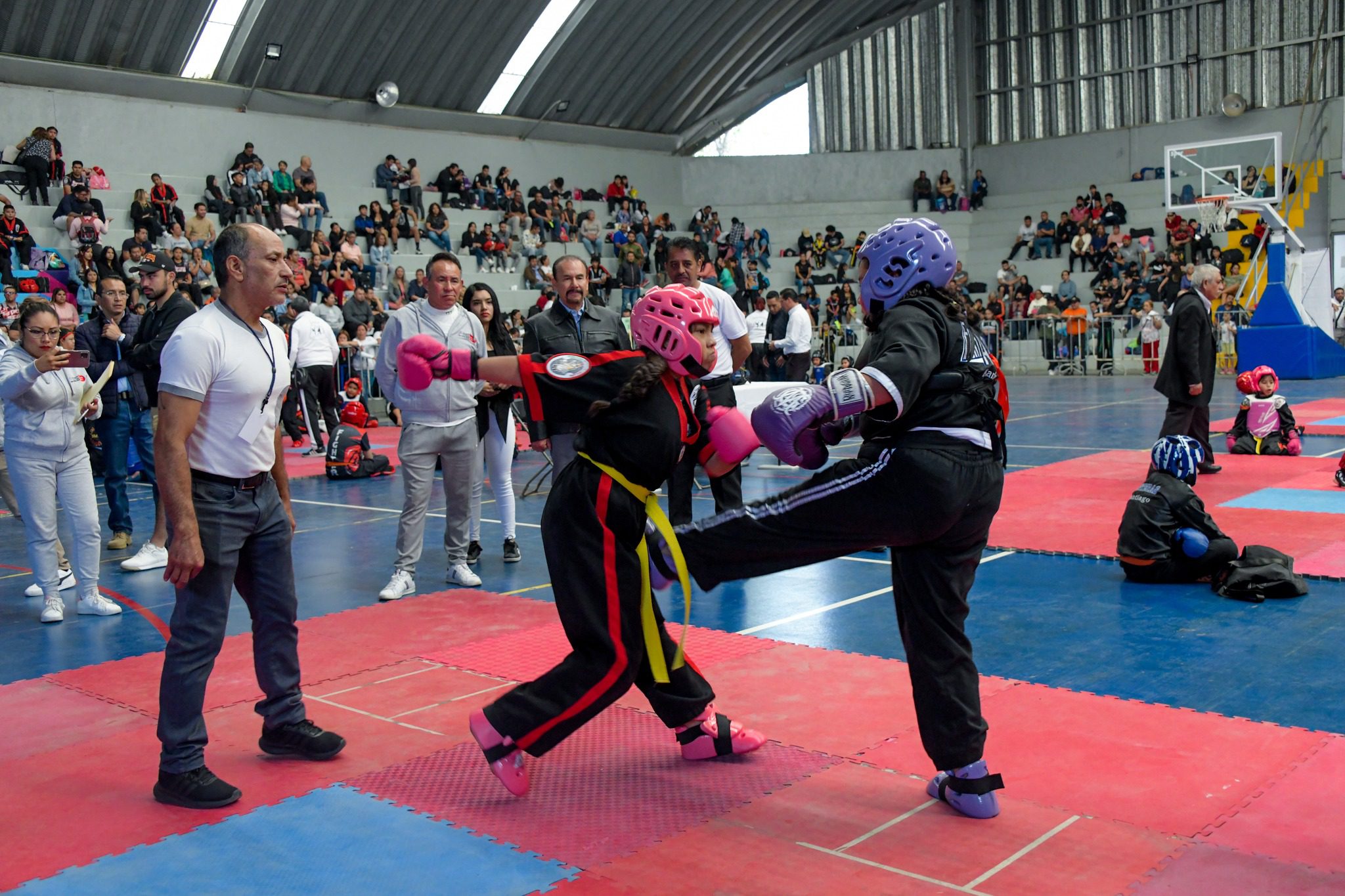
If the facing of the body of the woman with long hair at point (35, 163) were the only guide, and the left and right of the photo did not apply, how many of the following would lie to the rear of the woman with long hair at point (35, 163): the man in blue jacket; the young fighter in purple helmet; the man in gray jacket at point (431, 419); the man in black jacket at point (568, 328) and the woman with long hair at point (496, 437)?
5

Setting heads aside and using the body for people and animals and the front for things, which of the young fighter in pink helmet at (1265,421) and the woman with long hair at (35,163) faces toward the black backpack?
the young fighter in pink helmet

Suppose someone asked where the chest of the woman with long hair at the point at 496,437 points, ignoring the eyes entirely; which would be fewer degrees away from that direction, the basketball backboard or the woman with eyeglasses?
the woman with eyeglasses

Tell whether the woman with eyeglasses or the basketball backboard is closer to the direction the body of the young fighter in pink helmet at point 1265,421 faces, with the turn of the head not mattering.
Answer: the woman with eyeglasses

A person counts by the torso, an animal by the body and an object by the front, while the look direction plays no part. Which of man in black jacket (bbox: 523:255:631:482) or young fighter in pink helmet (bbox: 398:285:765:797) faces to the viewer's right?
the young fighter in pink helmet

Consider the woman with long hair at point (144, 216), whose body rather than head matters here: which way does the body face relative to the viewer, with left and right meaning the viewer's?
facing the viewer and to the right of the viewer

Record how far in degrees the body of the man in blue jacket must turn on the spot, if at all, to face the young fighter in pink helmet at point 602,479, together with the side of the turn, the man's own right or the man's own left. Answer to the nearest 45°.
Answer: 0° — they already face them

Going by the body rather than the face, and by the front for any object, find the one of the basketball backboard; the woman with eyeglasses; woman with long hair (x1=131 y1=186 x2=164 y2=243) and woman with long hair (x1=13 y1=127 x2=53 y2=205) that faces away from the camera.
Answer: woman with long hair (x1=13 y1=127 x2=53 y2=205)

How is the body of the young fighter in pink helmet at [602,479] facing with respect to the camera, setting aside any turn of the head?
to the viewer's right

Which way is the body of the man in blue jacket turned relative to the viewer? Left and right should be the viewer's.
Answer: facing the viewer

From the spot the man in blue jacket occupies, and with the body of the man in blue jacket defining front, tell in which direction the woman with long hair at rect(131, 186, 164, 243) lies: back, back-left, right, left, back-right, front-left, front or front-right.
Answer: back

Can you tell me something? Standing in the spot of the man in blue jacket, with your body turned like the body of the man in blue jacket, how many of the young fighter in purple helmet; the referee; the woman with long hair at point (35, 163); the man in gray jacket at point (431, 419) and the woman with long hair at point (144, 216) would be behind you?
2
